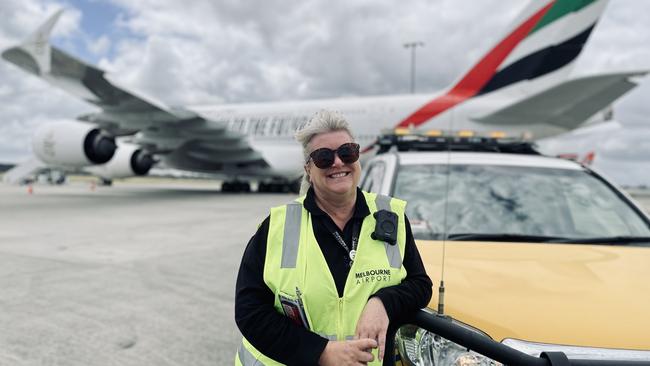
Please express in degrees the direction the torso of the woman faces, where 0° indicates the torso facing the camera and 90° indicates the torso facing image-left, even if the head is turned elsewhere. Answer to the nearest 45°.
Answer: approximately 0°

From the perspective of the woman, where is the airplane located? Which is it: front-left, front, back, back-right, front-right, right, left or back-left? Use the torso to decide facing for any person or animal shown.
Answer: back

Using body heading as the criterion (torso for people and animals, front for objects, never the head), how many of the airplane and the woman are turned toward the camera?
1
